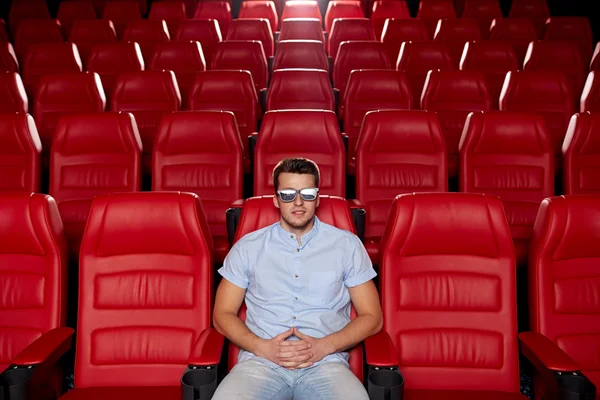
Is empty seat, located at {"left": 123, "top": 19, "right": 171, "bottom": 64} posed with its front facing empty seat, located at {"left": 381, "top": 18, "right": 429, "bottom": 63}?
no

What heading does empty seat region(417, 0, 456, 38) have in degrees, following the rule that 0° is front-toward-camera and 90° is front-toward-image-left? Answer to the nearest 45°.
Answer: approximately 0°

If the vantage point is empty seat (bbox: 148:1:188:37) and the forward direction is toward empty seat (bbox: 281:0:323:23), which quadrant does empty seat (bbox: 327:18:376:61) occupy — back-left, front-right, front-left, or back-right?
front-right

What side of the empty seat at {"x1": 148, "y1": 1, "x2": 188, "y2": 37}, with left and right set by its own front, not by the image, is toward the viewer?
front

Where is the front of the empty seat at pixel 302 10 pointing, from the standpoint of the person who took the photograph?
facing the viewer

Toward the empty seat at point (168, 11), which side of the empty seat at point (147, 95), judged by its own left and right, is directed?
back

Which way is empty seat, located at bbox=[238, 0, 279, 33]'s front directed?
toward the camera

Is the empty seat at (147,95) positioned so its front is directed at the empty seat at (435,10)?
no

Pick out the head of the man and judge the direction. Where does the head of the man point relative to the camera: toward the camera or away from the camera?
toward the camera

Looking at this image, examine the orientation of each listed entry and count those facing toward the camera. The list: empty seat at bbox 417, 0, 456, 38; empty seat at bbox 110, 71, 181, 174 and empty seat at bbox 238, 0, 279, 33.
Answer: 3

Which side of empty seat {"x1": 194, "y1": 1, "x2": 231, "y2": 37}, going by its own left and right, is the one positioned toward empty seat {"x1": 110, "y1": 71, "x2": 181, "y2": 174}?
front

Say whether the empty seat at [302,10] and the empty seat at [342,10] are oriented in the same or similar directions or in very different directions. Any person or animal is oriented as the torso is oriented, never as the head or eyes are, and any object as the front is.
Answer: same or similar directions

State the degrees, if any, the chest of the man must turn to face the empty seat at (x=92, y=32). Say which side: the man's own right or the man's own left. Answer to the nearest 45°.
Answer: approximately 135° to the man's own right

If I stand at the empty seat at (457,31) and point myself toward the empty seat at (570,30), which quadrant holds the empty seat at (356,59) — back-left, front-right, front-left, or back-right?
back-right

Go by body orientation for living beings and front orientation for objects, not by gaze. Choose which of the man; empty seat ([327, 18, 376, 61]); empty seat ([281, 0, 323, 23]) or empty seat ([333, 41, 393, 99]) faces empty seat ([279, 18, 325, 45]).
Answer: empty seat ([281, 0, 323, 23])

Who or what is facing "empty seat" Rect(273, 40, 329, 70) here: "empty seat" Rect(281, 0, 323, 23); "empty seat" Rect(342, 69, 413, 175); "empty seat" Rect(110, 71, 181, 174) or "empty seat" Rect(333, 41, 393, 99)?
"empty seat" Rect(281, 0, 323, 23)

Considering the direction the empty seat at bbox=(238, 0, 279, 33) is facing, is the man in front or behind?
in front

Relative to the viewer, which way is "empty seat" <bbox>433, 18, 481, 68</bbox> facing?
toward the camera

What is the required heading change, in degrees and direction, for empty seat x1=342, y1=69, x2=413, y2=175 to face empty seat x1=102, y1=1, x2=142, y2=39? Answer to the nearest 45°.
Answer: approximately 135° to its right

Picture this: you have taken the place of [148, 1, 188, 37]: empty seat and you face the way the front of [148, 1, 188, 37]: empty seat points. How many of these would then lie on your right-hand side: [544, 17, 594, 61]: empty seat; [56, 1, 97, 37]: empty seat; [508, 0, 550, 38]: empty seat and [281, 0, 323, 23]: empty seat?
1

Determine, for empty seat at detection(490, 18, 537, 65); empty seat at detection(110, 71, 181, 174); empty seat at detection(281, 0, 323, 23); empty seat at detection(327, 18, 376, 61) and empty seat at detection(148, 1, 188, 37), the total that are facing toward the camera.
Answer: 5
